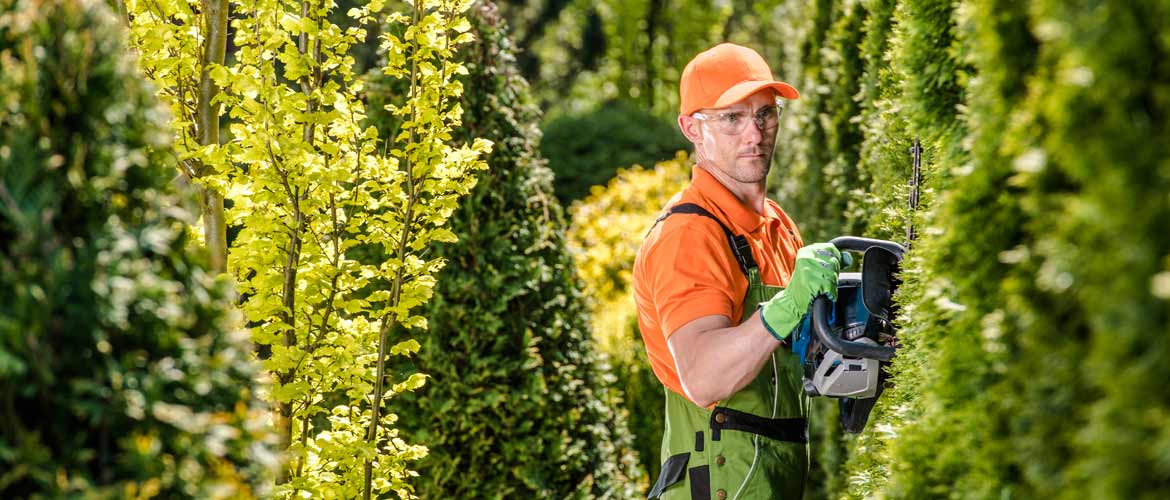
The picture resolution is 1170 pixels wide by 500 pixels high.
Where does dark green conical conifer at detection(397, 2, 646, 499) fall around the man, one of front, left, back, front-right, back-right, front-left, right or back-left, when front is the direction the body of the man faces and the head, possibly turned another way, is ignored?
back

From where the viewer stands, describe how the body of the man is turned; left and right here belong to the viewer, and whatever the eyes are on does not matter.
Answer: facing the viewer and to the right of the viewer

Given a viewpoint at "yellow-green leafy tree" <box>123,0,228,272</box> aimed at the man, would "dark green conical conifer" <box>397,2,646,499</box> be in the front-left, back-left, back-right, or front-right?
front-left

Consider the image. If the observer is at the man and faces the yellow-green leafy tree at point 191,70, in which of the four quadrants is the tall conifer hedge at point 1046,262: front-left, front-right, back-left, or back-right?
back-left

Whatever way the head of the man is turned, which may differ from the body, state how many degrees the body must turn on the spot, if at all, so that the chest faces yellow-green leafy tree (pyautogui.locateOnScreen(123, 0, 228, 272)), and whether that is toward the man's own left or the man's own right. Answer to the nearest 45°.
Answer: approximately 135° to the man's own right

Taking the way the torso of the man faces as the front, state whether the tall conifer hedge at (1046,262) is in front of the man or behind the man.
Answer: in front
